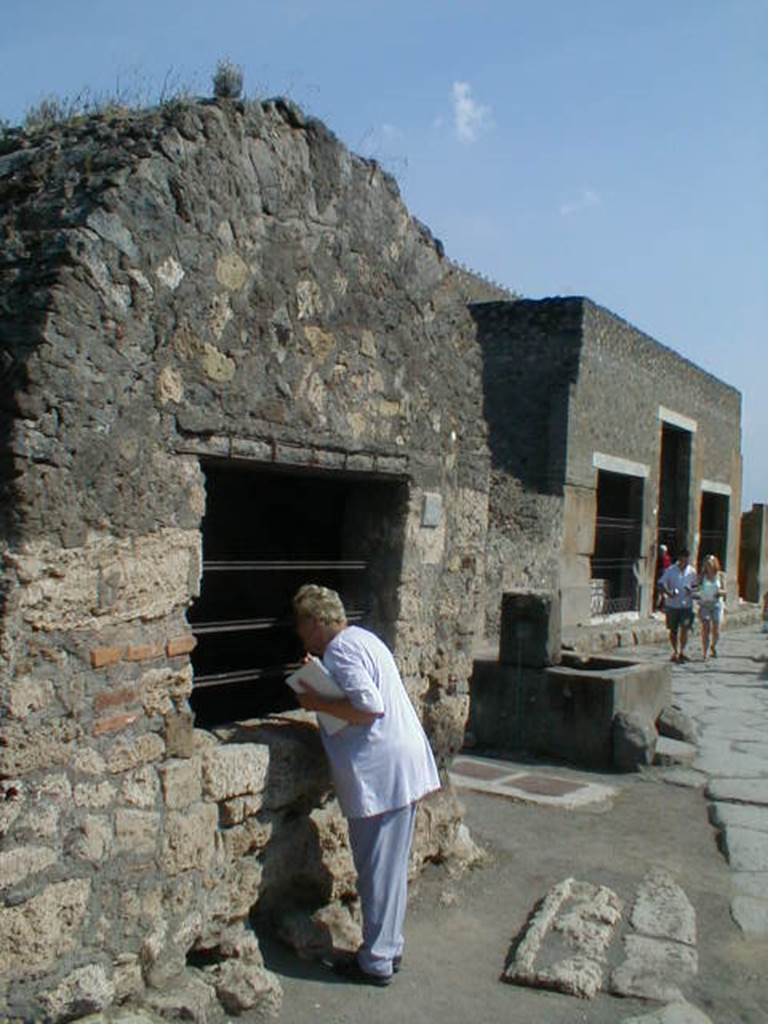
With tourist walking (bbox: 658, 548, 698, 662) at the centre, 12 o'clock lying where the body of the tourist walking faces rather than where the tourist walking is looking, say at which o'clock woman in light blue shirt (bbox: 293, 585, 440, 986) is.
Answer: The woman in light blue shirt is roughly at 12 o'clock from the tourist walking.

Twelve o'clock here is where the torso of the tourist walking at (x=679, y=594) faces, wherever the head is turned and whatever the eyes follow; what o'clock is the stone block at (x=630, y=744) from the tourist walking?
The stone block is roughly at 12 o'clock from the tourist walking.

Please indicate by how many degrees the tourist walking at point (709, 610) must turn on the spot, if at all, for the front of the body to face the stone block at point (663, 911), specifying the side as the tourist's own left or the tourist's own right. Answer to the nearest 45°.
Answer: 0° — they already face it

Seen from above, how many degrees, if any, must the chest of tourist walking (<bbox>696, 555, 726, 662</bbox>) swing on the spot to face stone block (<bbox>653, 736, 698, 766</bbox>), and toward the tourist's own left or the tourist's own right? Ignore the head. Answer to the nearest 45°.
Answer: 0° — they already face it

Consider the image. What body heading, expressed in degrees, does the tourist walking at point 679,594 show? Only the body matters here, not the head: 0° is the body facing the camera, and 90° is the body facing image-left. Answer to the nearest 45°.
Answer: approximately 0°

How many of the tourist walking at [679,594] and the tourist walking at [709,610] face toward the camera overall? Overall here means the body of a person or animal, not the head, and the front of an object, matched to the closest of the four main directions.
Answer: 2

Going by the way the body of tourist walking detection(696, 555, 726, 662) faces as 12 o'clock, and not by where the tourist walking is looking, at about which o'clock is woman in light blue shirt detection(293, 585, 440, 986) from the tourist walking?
The woman in light blue shirt is roughly at 12 o'clock from the tourist walking.

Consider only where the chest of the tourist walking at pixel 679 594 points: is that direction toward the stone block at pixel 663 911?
yes

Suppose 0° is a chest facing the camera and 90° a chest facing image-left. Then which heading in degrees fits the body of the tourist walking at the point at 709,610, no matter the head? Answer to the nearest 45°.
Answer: approximately 0°
